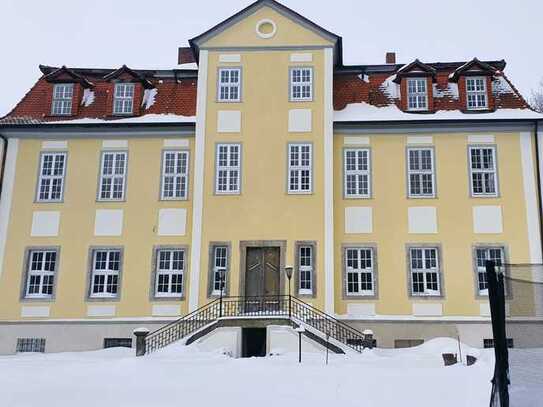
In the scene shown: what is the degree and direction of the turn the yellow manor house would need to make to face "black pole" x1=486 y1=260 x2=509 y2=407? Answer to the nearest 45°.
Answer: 0° — it already faces it

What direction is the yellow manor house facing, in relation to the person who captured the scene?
facing the viewer
